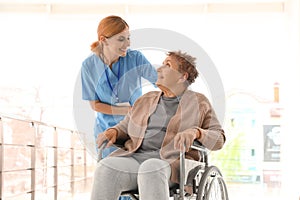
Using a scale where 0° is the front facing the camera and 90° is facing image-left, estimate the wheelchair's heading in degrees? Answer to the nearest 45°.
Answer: approximately 45°

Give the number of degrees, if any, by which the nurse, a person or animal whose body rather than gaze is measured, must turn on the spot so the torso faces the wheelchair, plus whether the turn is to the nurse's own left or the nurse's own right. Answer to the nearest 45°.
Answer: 0° — they already face it

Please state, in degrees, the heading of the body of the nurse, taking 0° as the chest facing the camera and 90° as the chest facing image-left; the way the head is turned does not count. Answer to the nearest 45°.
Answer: approximately 315°

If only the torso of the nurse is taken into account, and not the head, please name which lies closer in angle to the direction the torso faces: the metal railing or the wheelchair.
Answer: the wheelchair

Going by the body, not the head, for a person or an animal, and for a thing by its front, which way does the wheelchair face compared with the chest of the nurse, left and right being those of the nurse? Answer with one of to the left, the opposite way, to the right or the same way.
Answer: to the right

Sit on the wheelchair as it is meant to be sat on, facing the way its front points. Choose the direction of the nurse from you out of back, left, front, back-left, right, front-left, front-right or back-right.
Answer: right

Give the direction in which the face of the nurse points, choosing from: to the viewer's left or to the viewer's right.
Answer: to the viewer's right

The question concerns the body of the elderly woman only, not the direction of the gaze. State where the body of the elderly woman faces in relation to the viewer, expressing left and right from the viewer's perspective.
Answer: facing the viewer and to the left of the viewer

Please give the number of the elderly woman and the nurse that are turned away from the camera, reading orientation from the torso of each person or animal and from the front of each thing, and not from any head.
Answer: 0

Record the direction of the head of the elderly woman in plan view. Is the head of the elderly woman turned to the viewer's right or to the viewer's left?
to the viewer's left

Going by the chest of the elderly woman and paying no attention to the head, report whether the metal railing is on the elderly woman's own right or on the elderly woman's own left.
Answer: on the elderly woman's own right

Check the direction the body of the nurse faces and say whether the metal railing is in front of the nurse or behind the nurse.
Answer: behind
